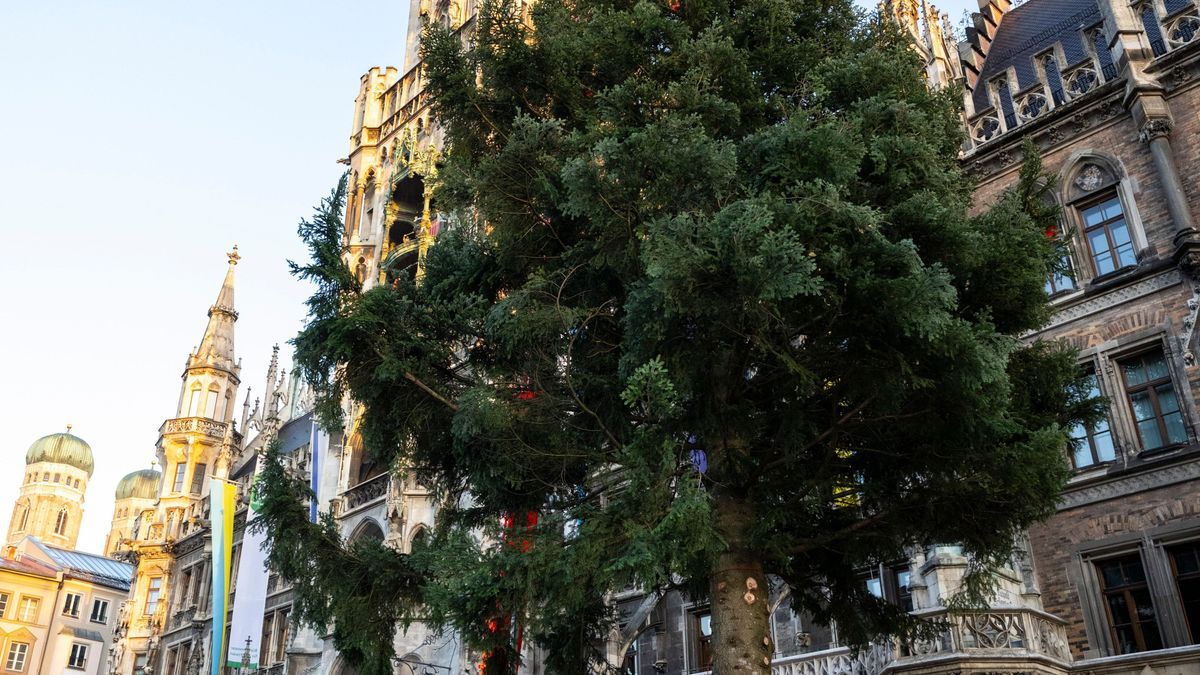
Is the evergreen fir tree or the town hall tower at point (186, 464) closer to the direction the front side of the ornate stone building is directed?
the evergreen fir tree

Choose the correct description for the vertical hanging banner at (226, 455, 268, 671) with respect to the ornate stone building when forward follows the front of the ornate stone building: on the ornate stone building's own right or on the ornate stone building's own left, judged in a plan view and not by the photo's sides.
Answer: on the ornate stone building's own right

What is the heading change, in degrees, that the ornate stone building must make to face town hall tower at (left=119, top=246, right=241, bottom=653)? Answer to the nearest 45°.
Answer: approximately 90° to its right

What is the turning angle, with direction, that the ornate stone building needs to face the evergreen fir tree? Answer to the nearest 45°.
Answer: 0° — it already faces it

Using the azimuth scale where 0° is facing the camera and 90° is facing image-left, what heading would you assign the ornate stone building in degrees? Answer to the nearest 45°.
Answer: approximately 45°

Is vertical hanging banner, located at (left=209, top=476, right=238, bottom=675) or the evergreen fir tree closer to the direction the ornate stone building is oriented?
the evergreen fir tree

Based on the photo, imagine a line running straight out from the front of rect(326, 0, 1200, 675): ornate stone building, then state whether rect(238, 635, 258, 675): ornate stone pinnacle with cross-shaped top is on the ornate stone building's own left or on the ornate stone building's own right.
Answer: on the ornate stone building's own right

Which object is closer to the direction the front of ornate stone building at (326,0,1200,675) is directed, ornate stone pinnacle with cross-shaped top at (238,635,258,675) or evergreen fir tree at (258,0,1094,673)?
the evergreen fir tree
